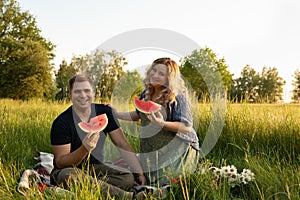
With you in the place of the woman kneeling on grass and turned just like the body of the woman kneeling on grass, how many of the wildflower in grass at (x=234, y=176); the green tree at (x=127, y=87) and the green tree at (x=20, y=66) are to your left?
1

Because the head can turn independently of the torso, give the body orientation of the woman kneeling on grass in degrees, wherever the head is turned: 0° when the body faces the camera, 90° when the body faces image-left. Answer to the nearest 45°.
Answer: approximately 45°

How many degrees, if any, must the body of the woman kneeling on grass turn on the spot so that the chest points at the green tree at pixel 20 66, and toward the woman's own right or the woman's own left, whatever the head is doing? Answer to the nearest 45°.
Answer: approximately 90° to the woman's own right

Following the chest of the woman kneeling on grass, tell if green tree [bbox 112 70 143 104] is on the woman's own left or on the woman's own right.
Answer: on the woman's own right

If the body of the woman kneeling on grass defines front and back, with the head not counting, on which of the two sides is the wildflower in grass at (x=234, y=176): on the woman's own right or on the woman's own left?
on the woman's own left
